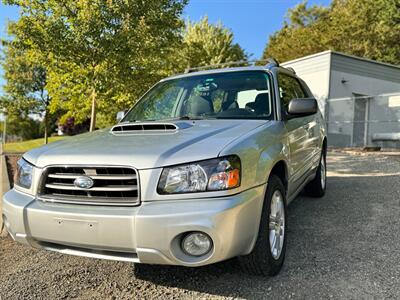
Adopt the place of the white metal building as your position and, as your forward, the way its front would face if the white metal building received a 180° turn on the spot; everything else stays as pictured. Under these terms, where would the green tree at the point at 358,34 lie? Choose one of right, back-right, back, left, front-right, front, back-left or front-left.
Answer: front-right

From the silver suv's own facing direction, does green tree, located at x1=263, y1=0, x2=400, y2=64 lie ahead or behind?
behind

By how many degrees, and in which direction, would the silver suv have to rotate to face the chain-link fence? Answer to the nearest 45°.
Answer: approximately 180°

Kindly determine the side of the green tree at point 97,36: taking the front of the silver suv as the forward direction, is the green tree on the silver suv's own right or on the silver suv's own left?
on the silver suv's own right

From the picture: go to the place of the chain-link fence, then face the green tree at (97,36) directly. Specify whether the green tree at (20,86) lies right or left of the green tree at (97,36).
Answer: right

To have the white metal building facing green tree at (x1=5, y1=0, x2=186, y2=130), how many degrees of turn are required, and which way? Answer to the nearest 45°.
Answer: approximately 90° to its right

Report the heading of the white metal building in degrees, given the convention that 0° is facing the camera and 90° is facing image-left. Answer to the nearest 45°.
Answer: approximately 315°

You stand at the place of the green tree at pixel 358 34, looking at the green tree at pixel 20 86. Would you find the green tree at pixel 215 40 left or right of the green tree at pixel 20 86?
right

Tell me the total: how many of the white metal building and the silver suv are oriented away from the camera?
0

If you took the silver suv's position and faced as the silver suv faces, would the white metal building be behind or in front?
behind
